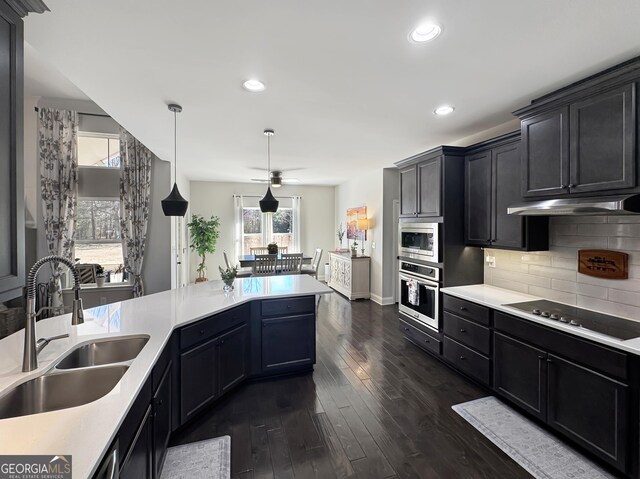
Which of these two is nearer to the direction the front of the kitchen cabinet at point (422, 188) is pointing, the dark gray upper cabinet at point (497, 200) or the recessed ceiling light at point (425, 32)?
the recessed ceiling light

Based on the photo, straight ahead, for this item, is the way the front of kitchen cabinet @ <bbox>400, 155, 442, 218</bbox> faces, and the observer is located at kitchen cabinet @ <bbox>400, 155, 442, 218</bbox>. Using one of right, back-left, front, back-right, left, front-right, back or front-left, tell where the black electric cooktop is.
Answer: left

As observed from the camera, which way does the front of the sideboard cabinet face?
facing to the left of the viewer

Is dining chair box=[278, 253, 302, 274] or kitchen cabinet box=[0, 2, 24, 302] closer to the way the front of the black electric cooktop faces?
the kitchen cabinet

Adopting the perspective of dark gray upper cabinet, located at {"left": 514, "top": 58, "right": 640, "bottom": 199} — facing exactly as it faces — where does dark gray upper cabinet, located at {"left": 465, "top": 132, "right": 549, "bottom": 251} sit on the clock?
dark gray upper cabinet, located at {"left": 465, "top": 132, "right": 549, "bottom": 251} is roughly at 3 o'clock from dark gray upper cabinet, located at {"left": 514, "top": 58, "right": 640, "bottom": 199}.

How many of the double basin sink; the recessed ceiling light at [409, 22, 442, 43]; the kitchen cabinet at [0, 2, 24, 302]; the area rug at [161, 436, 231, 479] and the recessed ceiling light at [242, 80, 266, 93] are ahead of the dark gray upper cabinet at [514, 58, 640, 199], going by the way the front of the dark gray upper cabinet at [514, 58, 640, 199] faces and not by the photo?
5

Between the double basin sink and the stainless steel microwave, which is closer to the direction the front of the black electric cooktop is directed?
the double basin sink

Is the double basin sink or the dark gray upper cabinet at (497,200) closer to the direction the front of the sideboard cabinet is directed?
the double basin sink

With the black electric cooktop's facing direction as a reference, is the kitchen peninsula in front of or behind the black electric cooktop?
in front

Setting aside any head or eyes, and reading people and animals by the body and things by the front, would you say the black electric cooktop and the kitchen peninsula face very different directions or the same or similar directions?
very different directions
